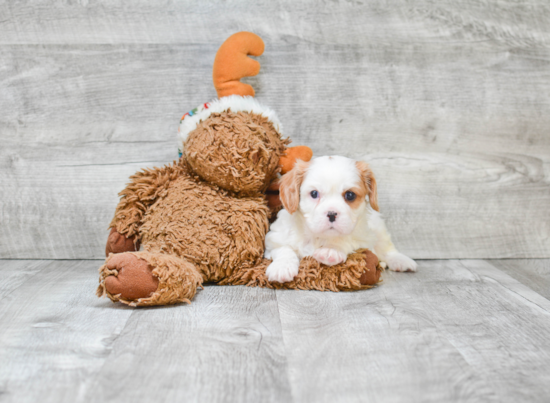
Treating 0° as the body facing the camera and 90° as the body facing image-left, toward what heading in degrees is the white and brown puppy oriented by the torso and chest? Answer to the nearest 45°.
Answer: approximately 0°
